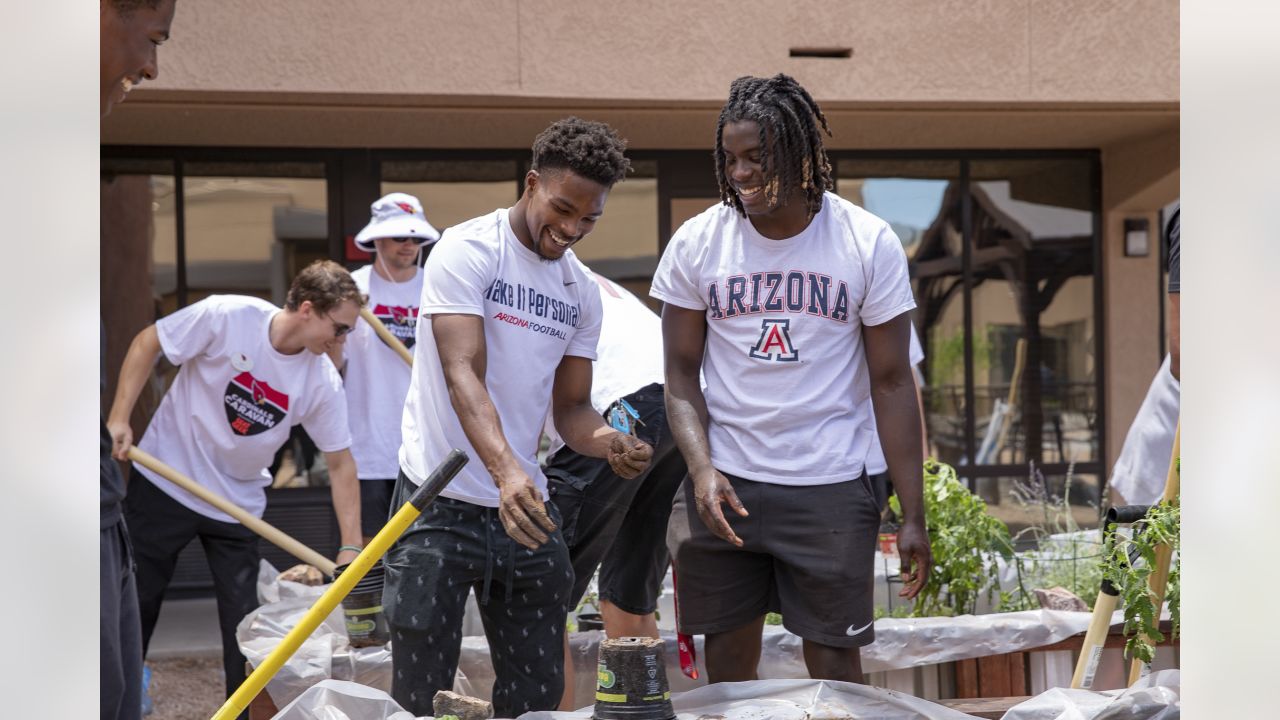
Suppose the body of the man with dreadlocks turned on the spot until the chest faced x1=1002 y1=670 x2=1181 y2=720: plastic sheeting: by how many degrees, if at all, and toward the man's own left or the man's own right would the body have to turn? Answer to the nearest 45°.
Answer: approximately 45° to the man's own left

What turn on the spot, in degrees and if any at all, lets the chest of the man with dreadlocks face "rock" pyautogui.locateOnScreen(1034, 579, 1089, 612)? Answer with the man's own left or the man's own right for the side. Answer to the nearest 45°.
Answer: approximately 135° to the man's own left

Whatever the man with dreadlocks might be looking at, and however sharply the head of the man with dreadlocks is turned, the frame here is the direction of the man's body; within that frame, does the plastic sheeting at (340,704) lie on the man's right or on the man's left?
on the man's right

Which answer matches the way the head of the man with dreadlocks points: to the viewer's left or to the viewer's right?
to the viewer's left

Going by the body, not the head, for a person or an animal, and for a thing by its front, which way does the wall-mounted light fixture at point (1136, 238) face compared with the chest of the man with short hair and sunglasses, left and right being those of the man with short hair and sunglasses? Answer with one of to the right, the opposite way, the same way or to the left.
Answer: to the right

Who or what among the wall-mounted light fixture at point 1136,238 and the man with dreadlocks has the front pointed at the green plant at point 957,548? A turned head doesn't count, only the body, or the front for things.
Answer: the wall-mounted light fixture

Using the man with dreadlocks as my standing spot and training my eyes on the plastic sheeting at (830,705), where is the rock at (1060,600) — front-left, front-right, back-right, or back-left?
back-left

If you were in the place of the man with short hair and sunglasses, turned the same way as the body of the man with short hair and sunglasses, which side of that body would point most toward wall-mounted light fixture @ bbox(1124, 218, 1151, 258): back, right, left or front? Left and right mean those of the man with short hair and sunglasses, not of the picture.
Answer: left

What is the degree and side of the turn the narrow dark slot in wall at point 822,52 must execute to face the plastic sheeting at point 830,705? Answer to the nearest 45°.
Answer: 0° — it already faces it

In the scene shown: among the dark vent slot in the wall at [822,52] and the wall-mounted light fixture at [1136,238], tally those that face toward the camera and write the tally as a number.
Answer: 2

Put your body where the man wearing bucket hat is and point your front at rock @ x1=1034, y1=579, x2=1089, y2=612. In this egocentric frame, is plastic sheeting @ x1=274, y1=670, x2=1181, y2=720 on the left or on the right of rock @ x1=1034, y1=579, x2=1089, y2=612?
right
